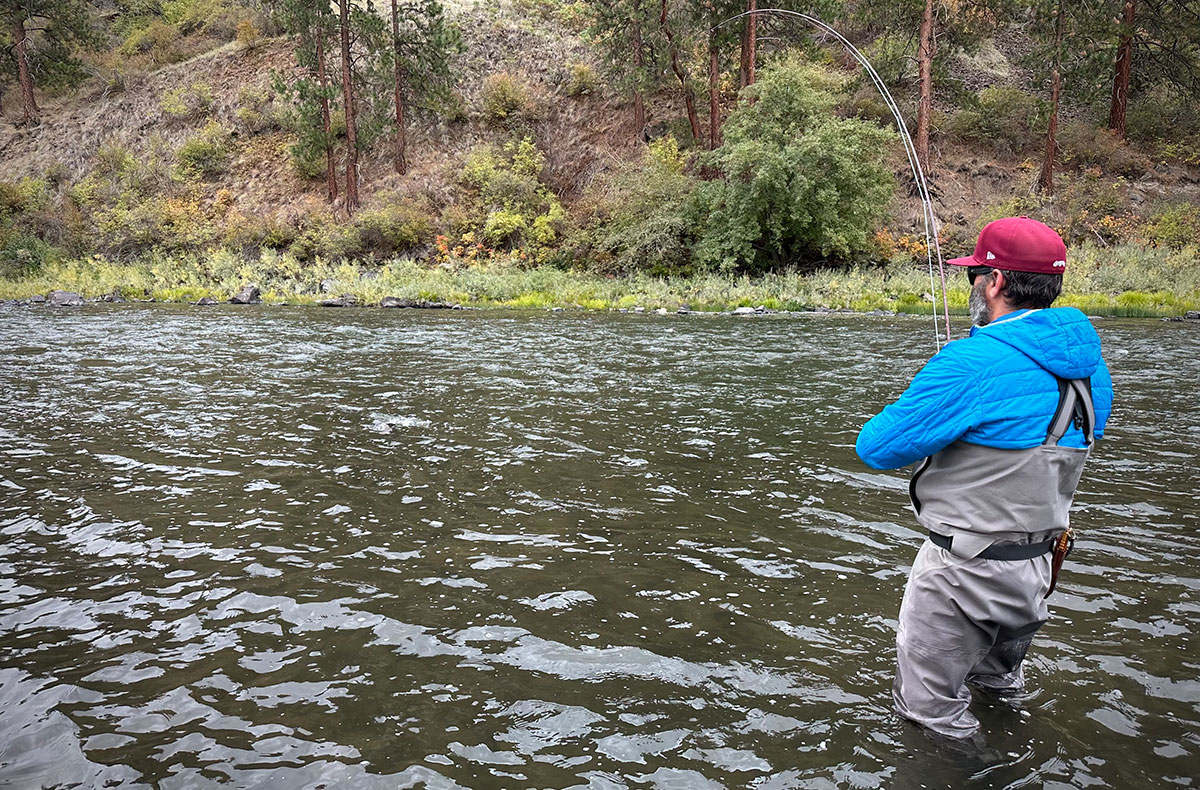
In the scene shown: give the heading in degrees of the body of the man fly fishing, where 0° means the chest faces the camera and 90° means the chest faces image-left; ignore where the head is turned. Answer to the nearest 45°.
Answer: approximately 135°

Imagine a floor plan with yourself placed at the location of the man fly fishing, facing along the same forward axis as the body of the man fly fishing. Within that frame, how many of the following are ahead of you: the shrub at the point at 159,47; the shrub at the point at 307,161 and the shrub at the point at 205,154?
3

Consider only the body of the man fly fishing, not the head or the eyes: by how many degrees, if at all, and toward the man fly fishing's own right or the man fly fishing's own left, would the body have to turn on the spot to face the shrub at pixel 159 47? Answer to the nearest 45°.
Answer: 0° — they already face it

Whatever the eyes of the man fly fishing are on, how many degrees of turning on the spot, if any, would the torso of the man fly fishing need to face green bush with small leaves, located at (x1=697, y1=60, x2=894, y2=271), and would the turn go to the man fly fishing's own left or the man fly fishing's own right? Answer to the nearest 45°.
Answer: approximately 45° to the man fly fishing's own right

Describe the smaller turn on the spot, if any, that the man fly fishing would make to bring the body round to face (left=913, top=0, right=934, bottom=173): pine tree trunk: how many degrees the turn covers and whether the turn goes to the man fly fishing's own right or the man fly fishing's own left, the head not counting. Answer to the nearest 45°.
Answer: approximately 45° to the man fly fishing's own right

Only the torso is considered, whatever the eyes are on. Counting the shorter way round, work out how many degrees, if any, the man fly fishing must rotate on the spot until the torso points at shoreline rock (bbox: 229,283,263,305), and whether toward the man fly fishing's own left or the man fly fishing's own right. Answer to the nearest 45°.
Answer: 0° — they already face it

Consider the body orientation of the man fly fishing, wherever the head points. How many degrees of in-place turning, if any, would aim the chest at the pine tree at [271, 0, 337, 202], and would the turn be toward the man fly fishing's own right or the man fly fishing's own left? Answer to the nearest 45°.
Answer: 0° — they already face it

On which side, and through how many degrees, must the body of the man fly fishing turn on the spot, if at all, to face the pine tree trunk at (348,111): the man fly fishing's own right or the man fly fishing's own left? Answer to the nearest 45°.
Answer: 0° — they already face it
